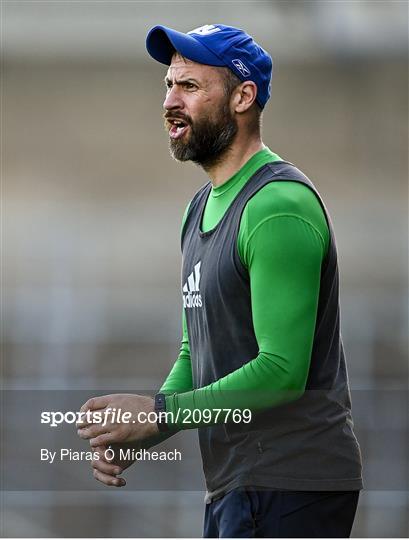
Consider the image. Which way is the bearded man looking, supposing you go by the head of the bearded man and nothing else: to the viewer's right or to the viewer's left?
to the viewer's left
